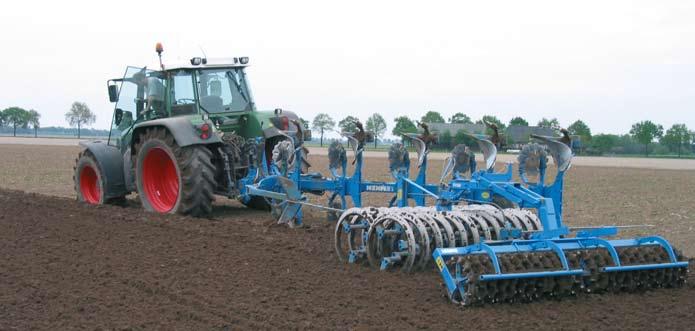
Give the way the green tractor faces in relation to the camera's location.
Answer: facing away from the viewer and to the left of the viewer

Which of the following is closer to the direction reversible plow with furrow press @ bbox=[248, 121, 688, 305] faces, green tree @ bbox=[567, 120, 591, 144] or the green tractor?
the green tractor

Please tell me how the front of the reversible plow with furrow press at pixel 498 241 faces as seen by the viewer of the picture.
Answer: facing away from the viewer and to the left of the viewer

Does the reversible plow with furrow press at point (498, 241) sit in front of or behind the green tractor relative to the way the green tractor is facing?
behind

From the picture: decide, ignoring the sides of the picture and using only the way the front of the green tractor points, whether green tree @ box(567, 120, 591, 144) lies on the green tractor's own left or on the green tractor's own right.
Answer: on the green tractor's own right

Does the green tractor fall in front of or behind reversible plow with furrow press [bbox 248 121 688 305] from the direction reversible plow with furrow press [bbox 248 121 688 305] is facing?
in front

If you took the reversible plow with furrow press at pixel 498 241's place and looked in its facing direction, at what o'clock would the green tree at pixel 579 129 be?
The green tree is roughly at 2 o'clock from the reversible plow with furrow press.

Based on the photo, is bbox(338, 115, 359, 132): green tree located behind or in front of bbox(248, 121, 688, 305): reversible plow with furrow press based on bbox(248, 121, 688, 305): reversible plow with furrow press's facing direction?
in front

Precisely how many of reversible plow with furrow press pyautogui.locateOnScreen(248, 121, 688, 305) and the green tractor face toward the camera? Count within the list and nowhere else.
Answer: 0
